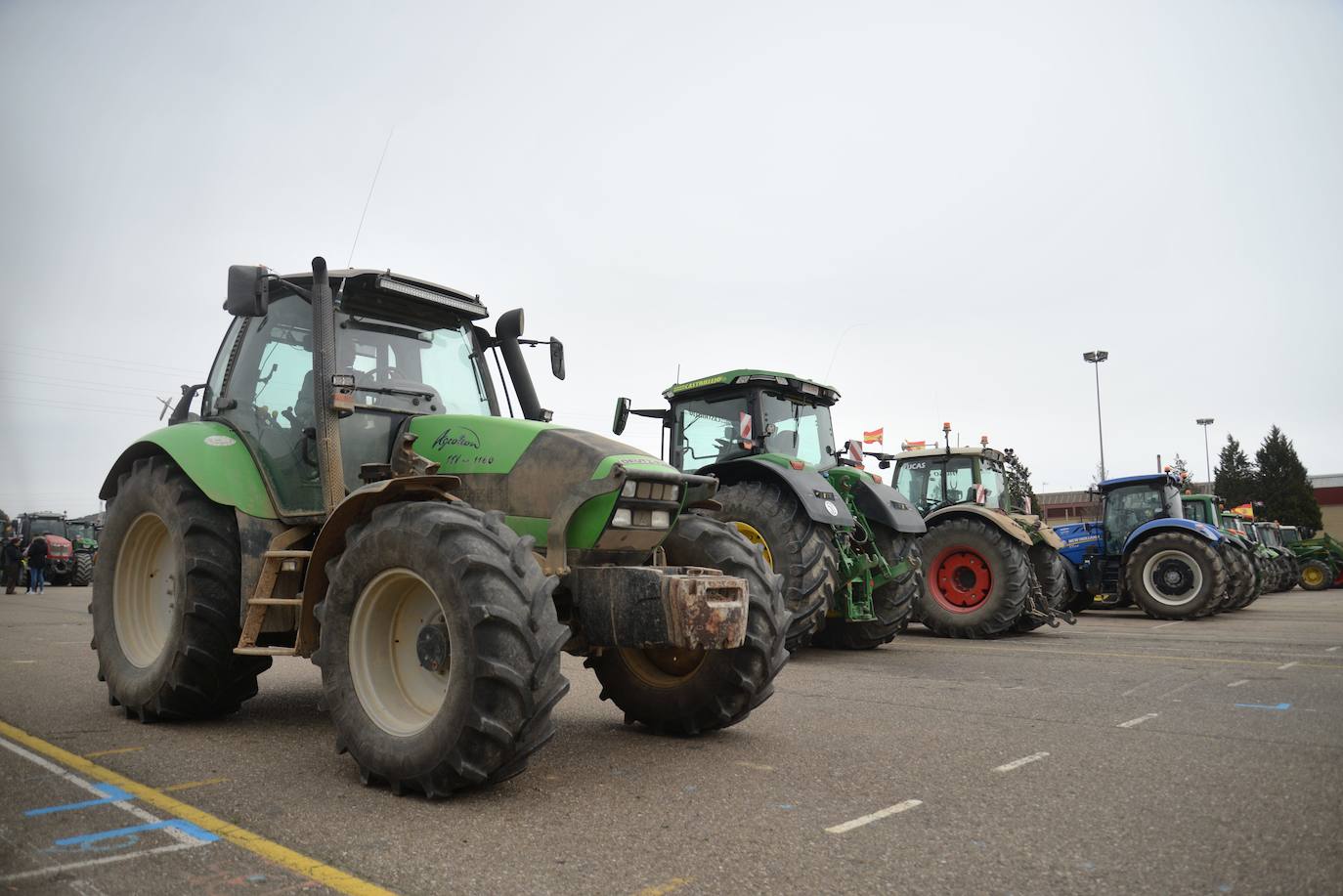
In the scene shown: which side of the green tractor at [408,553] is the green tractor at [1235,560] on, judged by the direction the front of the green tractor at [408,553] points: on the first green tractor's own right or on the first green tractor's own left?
on the first green tractor's own left

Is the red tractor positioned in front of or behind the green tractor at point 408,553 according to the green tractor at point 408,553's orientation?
behind

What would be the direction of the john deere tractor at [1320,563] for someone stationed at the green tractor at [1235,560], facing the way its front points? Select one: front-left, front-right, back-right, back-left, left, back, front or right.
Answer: front-right
